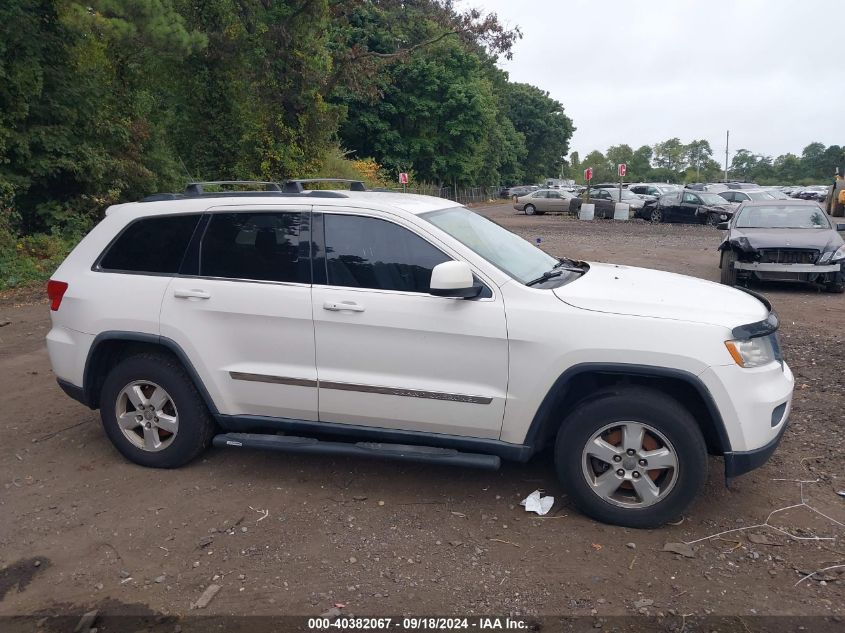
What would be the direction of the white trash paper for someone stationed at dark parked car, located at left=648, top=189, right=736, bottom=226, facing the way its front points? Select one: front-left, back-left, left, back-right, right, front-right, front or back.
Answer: front-right

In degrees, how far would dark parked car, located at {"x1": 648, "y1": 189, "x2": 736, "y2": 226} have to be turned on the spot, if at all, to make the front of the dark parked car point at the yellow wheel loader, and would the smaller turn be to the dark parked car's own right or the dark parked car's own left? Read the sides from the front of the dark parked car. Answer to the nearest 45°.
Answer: approximately 90° to the dark parked car's own left

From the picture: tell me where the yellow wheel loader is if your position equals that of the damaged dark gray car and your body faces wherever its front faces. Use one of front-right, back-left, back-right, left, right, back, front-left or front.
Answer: back

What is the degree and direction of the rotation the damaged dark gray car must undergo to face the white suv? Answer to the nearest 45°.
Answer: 0° — it already faces it

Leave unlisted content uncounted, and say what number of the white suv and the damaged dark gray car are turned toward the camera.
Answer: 1

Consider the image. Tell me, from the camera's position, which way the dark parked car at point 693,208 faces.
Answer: facing the viewer and to the right of the viewer

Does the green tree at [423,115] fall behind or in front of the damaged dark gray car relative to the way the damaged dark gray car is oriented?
behind

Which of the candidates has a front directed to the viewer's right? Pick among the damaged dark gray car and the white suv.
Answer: the white suv

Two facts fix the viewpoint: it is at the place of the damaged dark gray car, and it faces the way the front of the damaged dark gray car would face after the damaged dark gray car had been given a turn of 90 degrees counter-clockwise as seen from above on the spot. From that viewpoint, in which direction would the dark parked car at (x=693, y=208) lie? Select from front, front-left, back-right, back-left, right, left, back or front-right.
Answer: left

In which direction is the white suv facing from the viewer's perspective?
to the viewer's right

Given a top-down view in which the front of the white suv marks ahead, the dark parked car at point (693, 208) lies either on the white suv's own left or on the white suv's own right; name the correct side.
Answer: on the white suv's own left

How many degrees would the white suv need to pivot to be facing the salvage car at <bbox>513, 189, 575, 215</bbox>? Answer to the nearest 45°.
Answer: approximately 90° to its left

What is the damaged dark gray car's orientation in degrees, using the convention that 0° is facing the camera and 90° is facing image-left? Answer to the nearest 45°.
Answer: approximately 0°

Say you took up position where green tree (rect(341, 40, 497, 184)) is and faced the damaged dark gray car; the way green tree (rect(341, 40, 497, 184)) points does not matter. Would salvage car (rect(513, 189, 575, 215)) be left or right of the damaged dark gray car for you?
left
